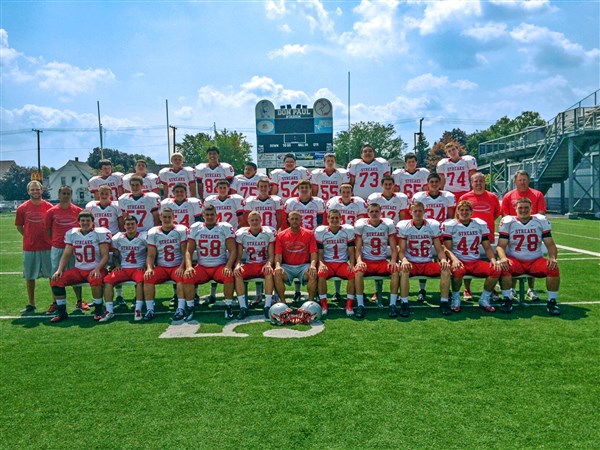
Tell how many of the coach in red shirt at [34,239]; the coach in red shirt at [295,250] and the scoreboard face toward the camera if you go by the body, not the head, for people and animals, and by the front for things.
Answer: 3

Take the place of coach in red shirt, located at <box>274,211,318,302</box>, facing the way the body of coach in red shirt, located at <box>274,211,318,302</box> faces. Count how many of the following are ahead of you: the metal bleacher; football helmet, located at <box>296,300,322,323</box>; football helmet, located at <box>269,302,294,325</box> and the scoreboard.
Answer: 2

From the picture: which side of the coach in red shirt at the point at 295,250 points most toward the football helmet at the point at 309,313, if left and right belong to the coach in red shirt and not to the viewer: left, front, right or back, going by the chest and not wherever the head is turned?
front

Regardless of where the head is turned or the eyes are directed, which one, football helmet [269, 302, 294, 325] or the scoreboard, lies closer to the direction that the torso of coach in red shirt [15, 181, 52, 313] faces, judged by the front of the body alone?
the football helmet

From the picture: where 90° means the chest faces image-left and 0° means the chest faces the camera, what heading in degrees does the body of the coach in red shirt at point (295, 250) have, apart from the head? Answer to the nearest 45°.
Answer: approximately 0°

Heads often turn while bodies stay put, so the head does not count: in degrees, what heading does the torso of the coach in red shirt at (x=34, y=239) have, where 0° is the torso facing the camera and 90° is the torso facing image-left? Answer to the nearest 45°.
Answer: approximately 0°

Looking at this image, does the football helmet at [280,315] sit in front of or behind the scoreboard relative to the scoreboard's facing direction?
in front

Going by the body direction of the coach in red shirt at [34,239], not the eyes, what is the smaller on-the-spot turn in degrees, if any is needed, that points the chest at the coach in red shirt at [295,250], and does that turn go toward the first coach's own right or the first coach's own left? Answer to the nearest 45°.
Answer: approximately 45° to the first coach's own left

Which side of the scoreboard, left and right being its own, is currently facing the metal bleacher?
left

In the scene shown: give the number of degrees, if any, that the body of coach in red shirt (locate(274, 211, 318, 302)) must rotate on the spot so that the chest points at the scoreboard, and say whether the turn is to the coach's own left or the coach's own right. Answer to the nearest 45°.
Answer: approximately 180°

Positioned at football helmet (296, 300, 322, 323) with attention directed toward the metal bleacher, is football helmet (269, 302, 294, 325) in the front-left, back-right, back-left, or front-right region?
back-left
